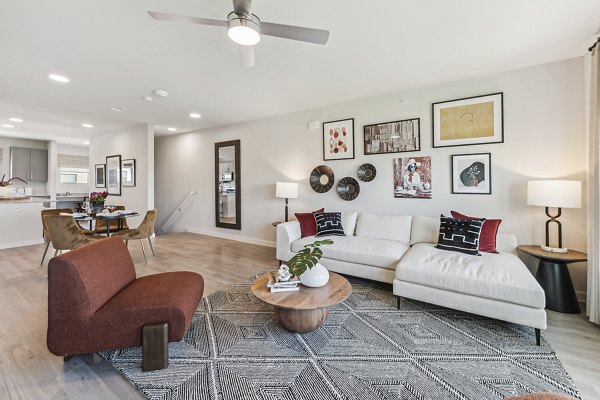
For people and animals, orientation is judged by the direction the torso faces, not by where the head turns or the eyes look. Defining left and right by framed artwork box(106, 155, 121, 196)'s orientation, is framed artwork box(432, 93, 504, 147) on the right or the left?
on its left

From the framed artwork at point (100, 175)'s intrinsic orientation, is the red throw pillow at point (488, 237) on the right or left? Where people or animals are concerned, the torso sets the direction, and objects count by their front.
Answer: on its left

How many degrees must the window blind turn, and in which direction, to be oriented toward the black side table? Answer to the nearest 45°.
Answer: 0° — it already faces it

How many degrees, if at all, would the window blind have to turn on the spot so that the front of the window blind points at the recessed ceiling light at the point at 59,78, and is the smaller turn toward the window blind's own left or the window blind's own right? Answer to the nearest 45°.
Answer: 0° — it already faces it

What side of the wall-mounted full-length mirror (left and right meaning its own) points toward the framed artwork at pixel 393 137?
left

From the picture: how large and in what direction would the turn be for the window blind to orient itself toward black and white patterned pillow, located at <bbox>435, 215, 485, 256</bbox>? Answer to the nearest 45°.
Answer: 0° — it already faces it

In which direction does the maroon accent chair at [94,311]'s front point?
to the viewer's right
